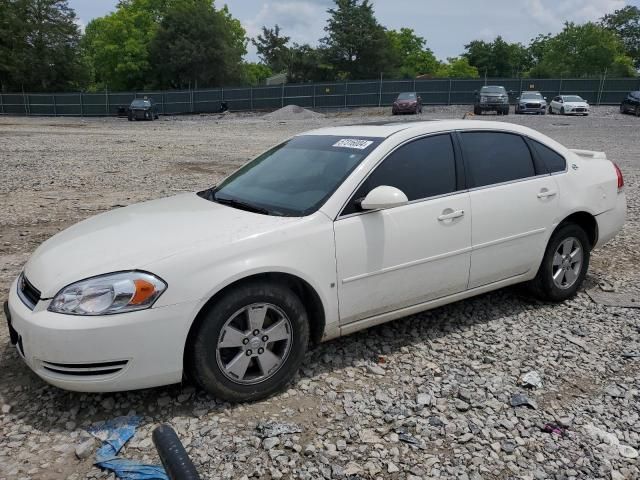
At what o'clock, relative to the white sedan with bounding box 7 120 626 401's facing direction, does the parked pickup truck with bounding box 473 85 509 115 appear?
The parked pickup truck is roughly at 5 o'clock from the white sedan.

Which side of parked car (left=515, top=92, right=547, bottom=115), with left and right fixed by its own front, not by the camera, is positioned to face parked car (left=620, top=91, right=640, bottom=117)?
left

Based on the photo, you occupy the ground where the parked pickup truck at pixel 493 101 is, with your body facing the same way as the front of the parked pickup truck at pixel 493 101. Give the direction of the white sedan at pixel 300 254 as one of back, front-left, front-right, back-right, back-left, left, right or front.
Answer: front

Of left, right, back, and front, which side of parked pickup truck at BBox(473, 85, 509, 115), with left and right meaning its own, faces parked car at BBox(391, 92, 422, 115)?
right

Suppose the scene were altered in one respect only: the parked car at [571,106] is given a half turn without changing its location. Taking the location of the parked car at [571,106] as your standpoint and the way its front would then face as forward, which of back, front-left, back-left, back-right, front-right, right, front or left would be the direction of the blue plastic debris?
back-left

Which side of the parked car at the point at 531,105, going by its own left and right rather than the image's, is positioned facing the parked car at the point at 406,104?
right

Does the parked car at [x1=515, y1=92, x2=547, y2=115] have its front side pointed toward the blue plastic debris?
yes

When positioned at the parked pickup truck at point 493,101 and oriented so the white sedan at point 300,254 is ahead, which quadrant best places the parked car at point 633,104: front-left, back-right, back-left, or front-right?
back-left

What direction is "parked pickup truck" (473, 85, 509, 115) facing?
toward the camera

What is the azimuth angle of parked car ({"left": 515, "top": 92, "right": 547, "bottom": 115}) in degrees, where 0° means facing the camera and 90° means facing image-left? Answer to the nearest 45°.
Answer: approximately 0°

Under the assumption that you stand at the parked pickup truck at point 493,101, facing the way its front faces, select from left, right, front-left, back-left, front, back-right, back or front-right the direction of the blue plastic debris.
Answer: front

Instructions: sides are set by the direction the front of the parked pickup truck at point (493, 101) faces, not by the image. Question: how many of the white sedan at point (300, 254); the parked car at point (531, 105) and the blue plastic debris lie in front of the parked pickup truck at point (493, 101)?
2

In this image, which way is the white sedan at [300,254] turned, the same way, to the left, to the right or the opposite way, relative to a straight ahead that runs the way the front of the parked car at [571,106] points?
to the right

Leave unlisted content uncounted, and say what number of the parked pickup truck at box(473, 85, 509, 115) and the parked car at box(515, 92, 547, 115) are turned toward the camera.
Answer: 2
